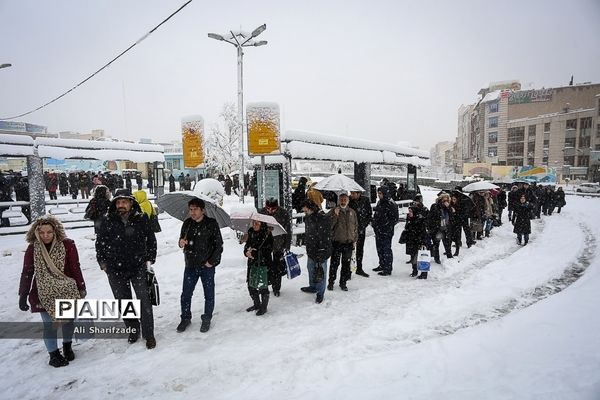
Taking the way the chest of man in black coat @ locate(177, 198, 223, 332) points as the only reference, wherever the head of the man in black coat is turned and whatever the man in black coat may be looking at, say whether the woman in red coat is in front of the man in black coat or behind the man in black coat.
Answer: in front

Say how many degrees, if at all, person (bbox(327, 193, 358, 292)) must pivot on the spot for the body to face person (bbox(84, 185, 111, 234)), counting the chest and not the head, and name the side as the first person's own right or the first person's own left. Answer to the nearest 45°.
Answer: approximately 90° to the first person's own right

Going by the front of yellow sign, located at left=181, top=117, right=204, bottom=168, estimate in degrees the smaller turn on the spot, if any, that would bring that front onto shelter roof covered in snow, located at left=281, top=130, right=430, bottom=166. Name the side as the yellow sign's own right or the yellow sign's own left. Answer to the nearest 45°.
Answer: approximately 90° to the yellow sign's own left

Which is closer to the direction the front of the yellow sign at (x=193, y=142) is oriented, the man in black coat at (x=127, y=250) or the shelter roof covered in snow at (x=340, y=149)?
the man in black coat

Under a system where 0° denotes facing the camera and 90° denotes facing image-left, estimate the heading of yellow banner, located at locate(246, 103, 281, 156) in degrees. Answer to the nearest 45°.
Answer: approximately 0°

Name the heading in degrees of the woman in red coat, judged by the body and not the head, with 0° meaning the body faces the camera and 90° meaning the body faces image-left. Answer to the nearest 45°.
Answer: approximately 0°

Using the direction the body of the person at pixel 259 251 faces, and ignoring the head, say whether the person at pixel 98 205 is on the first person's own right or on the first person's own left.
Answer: on the first person's own right

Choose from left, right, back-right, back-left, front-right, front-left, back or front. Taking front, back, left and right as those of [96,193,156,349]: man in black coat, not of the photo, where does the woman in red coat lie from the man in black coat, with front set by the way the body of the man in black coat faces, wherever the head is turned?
right
